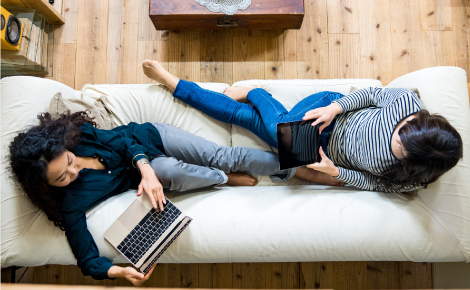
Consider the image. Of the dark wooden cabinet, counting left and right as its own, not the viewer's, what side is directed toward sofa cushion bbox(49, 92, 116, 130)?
right

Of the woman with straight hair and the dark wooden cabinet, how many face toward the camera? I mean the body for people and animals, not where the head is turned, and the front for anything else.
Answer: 1

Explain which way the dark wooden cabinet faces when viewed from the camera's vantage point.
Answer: facing the viewer

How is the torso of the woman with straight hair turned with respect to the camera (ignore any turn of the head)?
to the viewer's left

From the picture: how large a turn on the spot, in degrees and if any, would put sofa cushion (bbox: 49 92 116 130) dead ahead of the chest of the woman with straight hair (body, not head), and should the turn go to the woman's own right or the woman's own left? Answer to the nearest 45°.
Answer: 0° — they already face it
